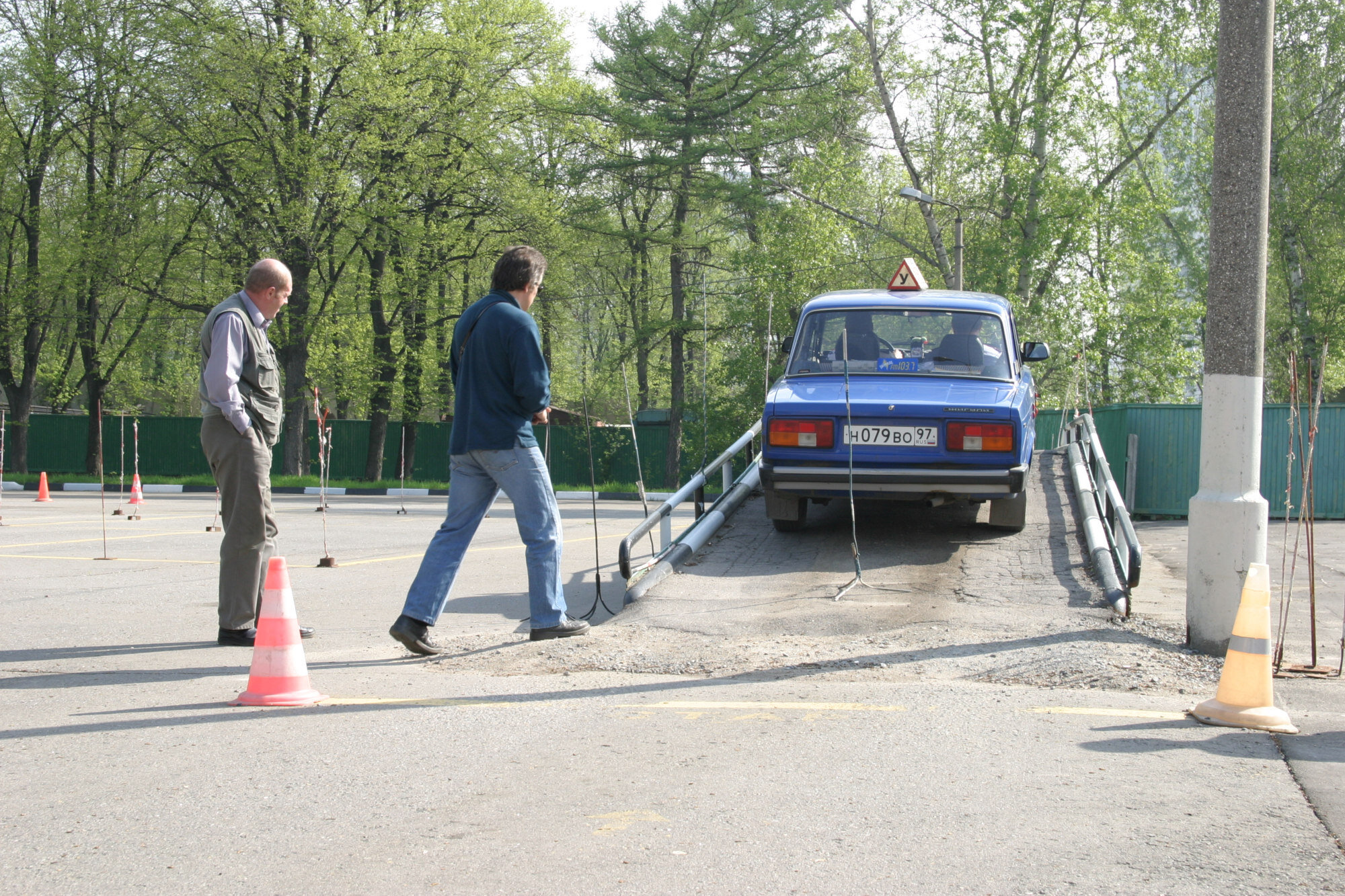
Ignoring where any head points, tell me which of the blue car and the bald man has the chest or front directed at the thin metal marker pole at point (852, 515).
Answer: the bald man

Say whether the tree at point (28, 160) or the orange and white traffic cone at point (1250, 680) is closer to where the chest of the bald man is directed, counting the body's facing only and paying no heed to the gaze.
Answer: the orange and white traffic cone

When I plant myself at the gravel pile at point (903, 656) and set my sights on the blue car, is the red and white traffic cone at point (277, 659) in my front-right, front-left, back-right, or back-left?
back-left

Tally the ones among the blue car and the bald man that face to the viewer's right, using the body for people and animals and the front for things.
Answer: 1

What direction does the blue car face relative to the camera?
away from the camera

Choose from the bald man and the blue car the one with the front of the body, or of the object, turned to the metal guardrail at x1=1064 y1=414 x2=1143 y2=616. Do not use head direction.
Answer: the bald man

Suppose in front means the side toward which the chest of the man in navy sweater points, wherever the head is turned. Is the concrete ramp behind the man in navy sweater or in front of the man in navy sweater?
in front

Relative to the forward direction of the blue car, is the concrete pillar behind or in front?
behind

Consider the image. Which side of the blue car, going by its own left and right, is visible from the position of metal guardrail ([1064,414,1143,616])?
right

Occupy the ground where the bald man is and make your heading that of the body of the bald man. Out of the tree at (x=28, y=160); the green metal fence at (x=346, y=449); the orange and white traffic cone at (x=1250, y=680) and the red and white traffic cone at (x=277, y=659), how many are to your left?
2

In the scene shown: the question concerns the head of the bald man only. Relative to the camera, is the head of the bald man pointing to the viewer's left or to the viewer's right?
to the viewer's right

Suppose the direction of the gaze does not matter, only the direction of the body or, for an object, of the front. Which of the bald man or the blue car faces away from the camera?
the blue car

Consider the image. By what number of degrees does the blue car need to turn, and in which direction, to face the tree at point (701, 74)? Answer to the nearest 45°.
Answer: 0° — it already faces it

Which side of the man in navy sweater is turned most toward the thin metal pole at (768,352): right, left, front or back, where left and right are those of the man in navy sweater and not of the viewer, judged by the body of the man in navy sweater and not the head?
front

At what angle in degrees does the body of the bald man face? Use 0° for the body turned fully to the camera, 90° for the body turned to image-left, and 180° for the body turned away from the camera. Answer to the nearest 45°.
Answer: approximately 270°

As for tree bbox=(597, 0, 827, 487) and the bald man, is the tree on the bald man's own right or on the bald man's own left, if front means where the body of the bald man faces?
on the bald man's own left

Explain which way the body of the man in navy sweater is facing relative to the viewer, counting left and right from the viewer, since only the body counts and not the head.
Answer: facing away from the viewer and to the right of the viewer

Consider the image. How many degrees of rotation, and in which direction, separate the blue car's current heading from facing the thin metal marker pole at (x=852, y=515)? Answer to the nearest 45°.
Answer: approximately 135° to its left
